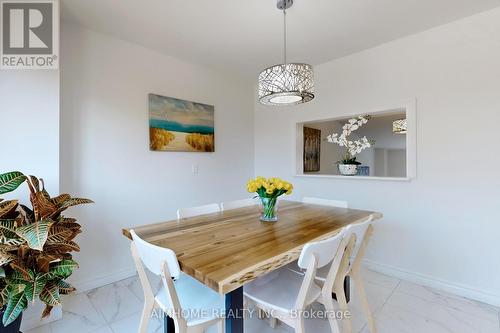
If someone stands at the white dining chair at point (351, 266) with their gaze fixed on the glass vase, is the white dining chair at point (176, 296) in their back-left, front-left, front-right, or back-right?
front-left

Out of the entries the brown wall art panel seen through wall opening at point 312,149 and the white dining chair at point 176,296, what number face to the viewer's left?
0

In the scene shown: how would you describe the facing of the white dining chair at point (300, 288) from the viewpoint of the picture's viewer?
facing away from the viewer and to the left of the viewer

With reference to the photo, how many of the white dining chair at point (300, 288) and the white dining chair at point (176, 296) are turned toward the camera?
0

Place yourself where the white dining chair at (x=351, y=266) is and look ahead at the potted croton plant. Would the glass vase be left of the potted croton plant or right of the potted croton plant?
right

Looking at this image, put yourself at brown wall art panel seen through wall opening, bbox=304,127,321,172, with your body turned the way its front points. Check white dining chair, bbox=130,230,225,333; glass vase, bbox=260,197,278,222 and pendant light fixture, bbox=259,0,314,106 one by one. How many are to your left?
0

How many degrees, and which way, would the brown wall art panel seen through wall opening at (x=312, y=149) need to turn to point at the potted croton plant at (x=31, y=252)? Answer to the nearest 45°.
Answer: approximately 90° to its right

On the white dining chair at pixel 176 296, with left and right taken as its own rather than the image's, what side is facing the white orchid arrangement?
front

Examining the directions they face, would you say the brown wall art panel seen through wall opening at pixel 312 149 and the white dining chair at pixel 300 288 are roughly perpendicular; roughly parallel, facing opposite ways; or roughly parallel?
roughly parallel, facing opposite ways

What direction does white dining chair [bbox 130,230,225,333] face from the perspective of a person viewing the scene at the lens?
facing away from the viewer and to the right of the viewer

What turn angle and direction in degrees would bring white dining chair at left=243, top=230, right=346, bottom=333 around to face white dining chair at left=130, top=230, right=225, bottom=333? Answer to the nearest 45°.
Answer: approximately 45° to its left

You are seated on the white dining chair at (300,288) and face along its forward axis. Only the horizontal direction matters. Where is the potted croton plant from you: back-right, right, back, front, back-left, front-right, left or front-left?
front-left

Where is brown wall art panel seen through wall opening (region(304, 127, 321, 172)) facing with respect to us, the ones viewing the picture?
facing the viewer and to the right of the viewer
